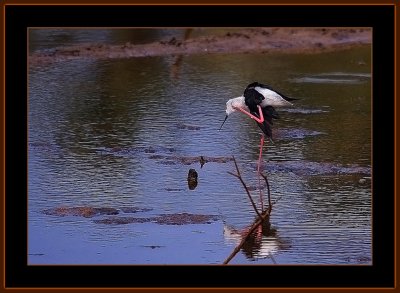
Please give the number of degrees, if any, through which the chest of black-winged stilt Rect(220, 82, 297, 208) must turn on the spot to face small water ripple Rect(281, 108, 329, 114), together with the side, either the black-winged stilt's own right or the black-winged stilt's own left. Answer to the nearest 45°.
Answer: approximately 90° to the black-winged stilt's own right

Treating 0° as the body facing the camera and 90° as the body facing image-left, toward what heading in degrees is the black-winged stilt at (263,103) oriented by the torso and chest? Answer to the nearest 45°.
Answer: approximately 90°

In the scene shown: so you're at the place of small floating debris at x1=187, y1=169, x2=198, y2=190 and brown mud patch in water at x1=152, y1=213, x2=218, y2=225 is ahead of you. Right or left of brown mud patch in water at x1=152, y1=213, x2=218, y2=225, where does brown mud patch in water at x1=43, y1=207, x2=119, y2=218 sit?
right

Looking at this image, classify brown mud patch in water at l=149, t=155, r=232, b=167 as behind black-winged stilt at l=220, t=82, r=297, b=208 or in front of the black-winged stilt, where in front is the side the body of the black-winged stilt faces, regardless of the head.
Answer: in front
